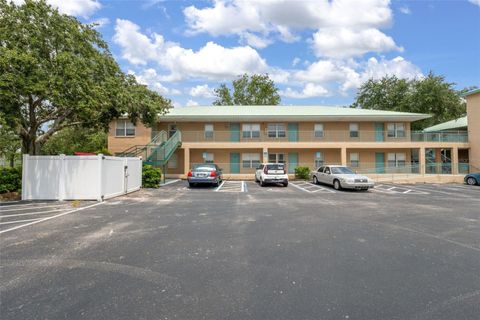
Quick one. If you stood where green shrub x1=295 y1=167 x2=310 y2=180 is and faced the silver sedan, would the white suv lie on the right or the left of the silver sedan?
right

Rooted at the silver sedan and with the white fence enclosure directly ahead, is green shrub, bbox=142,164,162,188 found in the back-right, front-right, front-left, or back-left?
front-right

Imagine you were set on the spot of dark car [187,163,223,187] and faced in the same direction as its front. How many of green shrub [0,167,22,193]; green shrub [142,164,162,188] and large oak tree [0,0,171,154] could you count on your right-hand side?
0

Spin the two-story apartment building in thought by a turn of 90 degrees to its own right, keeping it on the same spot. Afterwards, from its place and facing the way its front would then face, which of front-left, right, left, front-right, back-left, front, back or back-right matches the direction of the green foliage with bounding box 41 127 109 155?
front

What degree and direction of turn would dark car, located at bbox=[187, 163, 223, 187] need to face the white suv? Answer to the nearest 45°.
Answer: approximately 90° to its right

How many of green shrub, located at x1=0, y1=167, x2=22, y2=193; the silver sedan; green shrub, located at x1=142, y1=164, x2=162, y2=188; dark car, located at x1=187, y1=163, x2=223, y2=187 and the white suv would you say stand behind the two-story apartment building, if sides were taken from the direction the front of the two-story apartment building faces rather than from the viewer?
0

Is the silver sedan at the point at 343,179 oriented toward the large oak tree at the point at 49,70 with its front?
no

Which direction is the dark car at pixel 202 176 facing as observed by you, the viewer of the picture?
facing away from the viewer

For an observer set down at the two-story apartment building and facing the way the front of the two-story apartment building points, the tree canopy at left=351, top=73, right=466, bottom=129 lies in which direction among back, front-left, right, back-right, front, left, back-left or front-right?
back-left

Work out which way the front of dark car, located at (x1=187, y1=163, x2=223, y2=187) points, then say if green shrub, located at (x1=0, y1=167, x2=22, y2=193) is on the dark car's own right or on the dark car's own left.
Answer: on the dark car's own left

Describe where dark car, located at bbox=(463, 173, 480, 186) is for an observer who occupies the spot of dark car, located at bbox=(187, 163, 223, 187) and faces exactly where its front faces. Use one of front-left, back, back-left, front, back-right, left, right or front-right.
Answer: right

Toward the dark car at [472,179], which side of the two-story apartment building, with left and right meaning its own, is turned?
left

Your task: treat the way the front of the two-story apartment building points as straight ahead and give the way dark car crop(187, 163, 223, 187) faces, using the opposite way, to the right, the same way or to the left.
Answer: the opposite way

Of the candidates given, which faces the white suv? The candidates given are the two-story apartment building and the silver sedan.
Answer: the two-story apartment building

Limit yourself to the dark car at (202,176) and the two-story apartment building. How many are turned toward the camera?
1

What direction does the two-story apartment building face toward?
toward the camera
